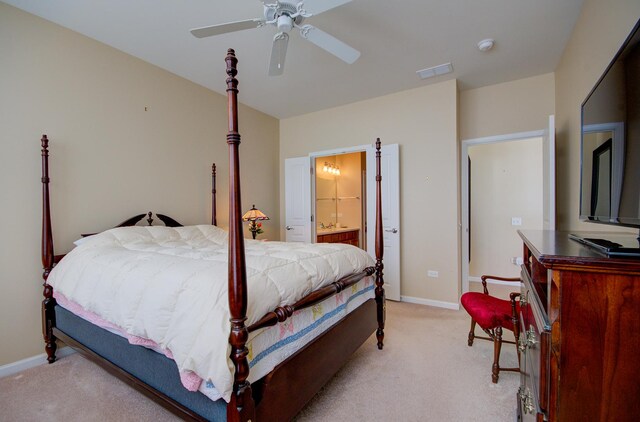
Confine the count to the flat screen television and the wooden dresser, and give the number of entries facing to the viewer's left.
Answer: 2

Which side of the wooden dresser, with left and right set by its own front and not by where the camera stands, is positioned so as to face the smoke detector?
right

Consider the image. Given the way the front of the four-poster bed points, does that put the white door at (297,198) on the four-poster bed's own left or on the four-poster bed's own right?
on the four-poster bed's own left

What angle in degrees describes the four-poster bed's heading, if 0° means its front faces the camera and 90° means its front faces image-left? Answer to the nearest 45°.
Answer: approximately 315°

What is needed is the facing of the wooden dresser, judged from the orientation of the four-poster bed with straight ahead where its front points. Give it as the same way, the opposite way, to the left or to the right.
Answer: the opposite way

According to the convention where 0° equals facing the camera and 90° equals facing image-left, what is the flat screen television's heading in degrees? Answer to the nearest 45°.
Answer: approximately 90°

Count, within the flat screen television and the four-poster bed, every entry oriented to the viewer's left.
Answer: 1

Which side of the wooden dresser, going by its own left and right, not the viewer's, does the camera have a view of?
left

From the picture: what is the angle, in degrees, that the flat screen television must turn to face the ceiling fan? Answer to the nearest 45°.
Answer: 0° — it already faces it

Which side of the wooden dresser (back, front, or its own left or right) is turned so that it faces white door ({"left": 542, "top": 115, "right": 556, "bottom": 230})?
right

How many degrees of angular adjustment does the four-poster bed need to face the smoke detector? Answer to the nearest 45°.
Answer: approximately 45° to its left

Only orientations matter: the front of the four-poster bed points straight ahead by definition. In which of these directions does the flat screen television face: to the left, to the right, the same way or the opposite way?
the opposite way

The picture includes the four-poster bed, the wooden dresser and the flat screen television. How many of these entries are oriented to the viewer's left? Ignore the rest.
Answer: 2
